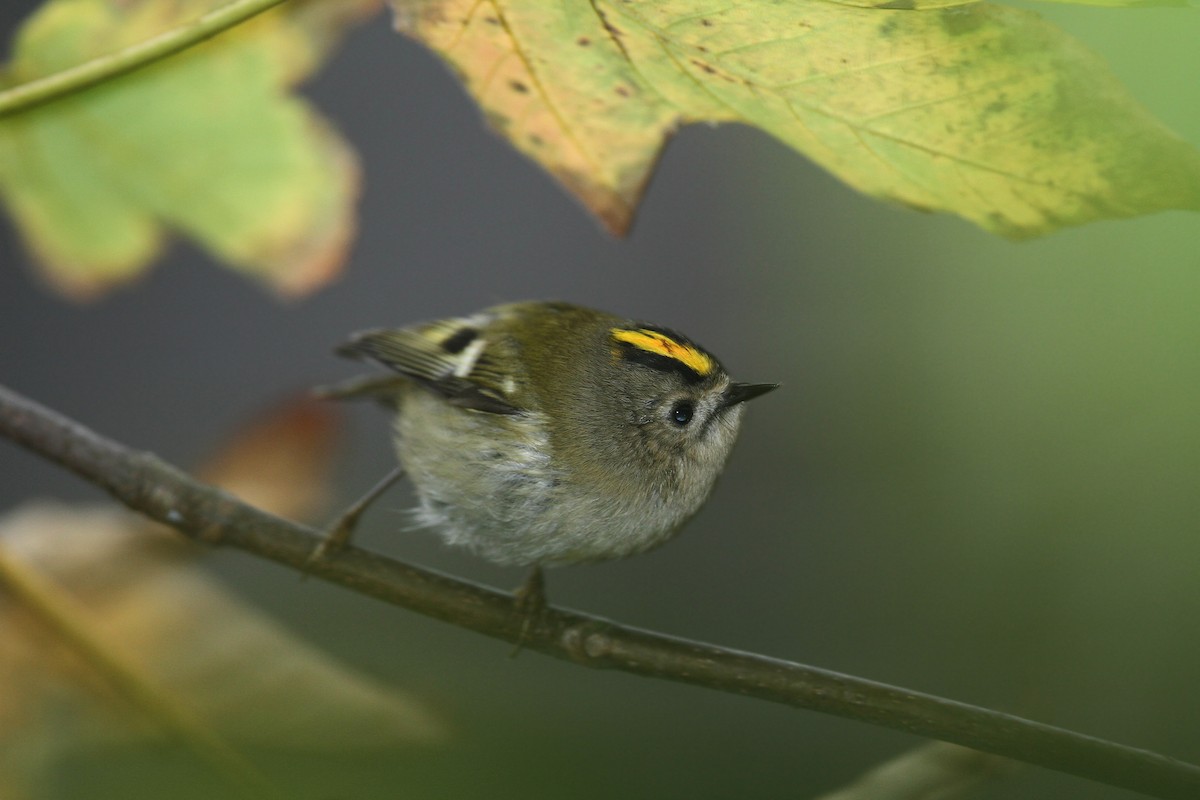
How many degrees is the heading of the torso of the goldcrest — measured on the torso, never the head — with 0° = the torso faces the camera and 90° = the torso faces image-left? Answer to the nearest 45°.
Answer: approximately 270°
